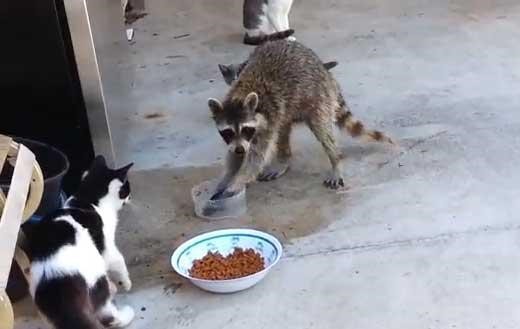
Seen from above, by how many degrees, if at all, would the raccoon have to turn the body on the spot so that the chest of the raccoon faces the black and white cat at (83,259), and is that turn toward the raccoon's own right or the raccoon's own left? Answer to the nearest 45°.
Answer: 0° — it already faces it

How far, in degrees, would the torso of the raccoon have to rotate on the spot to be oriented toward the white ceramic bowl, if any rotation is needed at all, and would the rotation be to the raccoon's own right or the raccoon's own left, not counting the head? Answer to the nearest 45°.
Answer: approximately 45° to the raccoon's own left

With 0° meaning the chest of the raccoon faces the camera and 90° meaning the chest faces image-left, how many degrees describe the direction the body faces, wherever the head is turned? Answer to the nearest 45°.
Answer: approximately 45°

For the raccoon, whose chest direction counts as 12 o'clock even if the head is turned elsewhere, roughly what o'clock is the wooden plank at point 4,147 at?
The wooden plank is roughly at 12 o'clock from the raccoon.

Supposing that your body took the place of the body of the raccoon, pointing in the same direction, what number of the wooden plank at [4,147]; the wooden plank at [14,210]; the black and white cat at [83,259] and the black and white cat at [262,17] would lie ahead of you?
3

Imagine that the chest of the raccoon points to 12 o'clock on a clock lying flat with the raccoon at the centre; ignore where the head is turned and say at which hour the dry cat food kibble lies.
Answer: The dry cat food kibble is roughly at 11 o'clock from the raccoon.

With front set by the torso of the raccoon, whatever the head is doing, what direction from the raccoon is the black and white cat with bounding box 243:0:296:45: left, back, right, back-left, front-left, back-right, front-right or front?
back-right
